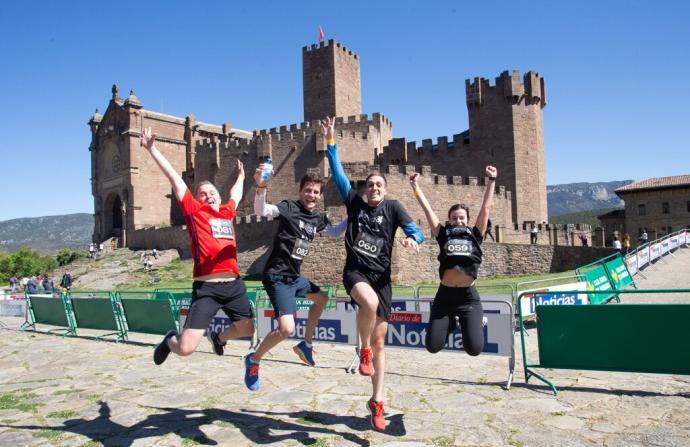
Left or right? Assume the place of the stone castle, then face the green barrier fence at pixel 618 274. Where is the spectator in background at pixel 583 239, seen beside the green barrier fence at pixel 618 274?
left

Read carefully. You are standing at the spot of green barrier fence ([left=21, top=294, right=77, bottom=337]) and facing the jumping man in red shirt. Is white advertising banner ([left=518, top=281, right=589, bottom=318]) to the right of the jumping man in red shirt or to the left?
left

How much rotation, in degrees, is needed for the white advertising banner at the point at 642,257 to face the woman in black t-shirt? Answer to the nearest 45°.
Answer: approximately 45° to its right

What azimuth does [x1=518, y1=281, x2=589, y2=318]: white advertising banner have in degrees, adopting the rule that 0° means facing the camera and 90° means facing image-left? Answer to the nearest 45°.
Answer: approximately 0°

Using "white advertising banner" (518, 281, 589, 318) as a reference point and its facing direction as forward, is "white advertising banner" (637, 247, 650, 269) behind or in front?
behind

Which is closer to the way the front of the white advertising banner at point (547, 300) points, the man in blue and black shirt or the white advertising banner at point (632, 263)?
the man in blue and black shirt
